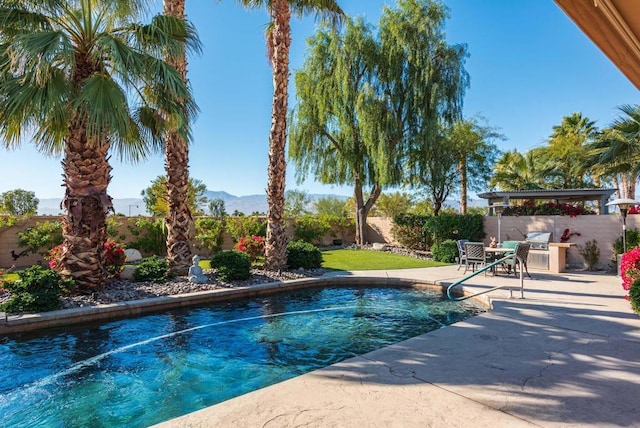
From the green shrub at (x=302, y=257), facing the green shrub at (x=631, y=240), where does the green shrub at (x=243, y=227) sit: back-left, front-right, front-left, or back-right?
back-left

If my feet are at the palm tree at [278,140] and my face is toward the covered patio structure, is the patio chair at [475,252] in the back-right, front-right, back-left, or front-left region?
front-right

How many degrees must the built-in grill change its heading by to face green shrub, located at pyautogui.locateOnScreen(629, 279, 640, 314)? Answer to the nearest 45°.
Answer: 0° — it already faces it

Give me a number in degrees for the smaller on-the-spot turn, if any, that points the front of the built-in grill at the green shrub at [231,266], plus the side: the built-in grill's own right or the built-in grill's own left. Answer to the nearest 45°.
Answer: approximately 45° to the built-in grill's own right

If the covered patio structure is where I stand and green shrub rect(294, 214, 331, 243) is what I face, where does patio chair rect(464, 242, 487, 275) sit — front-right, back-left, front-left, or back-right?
front-left

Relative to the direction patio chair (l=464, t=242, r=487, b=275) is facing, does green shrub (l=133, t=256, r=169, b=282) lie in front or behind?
behind

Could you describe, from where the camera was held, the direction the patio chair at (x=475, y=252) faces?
facing away from the viewer and to the right of the viewer

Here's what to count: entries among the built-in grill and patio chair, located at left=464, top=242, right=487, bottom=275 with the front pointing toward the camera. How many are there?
1

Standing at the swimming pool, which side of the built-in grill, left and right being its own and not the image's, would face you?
front

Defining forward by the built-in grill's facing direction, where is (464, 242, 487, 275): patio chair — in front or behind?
in front

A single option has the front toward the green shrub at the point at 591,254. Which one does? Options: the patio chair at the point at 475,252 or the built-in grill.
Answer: the patio chair

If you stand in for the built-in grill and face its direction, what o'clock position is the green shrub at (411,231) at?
The green shrub is roughly at 4 o'clock from the built-in grill.

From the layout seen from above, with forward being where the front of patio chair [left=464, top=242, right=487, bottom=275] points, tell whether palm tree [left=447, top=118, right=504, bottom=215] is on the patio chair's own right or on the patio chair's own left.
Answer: on the patio chair's own left

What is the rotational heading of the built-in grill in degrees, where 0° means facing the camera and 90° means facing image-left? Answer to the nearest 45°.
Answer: approximately 0°

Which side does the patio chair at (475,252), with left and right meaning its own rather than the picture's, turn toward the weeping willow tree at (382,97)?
left

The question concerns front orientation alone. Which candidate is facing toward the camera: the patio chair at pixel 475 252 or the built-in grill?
the built-in grill

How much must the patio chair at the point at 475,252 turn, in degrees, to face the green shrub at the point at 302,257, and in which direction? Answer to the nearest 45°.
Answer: approximately 135° to its left

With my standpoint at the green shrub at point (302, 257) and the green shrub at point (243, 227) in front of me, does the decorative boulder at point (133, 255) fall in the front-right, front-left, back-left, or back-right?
front-left

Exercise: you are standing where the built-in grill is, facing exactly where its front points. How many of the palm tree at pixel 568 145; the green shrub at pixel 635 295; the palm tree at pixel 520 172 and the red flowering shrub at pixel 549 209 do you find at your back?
3
